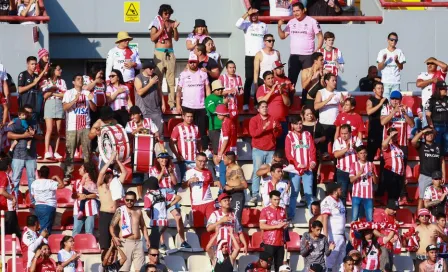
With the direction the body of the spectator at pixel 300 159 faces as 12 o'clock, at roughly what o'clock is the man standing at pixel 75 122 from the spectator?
The man standing is roughly at 3 o'clock from the spectator.

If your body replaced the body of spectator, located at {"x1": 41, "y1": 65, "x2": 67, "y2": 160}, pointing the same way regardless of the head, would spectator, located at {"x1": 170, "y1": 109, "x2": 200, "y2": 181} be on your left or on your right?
on your left

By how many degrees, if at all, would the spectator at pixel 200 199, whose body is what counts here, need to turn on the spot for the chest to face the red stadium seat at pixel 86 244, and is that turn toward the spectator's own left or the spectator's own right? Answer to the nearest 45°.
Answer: approximately 90° to the spectator's own right

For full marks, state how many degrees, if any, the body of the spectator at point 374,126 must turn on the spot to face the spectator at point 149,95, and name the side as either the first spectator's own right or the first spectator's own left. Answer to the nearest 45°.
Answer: approximately 135° to the first spectator's own right
